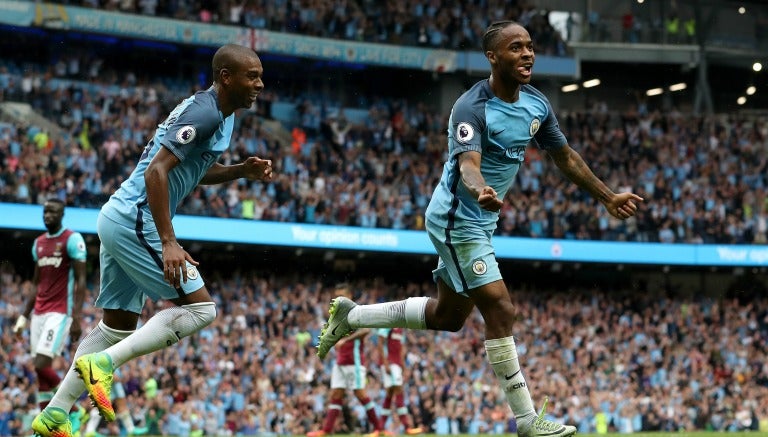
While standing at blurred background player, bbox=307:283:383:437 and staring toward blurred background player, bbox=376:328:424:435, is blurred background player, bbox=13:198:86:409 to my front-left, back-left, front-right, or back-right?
back-right

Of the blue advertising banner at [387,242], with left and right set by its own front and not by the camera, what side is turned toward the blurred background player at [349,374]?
front

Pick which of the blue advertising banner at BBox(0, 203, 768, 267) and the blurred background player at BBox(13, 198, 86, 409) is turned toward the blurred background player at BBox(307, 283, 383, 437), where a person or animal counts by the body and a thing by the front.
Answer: the blue advertising banner

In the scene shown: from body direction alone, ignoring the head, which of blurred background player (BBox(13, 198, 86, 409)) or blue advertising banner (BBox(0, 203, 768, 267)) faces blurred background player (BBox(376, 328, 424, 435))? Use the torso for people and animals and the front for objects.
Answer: the blue advertising banner

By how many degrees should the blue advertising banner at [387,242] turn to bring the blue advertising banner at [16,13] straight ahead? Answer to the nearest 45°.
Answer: approximately 90° to its right

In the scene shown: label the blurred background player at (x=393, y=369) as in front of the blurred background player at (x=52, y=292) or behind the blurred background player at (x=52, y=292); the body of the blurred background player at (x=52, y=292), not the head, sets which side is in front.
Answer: behind

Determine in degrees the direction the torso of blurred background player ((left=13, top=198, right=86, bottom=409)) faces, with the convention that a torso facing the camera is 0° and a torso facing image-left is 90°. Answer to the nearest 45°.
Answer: approximately 45°

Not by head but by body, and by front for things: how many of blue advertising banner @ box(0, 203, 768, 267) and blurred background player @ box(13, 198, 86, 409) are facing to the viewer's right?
0

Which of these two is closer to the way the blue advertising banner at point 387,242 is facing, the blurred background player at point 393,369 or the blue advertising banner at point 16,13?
the blurred background player

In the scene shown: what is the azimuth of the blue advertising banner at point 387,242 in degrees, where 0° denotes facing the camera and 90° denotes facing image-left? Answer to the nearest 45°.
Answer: approximately 0°

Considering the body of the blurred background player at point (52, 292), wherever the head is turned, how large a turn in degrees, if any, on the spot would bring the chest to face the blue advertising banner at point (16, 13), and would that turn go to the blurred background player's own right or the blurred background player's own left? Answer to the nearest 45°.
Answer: approximately 135° to the blurred background player's own right
